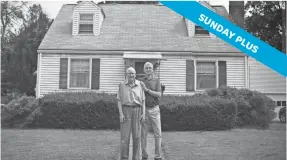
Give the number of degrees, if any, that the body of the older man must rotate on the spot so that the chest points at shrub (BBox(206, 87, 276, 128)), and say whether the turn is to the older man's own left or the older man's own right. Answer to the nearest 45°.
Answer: approximately 135° to the older man's own left

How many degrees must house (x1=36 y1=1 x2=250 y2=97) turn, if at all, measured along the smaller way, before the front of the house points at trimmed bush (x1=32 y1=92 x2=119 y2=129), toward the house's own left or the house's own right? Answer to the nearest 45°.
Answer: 0° — it already faces it

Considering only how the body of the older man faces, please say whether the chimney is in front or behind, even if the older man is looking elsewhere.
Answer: behind

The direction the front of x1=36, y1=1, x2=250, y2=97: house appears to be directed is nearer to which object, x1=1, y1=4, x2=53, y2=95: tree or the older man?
the older man

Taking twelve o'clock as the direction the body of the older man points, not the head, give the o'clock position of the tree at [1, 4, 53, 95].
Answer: The tree is roughly at 5 o'clock from the older man.

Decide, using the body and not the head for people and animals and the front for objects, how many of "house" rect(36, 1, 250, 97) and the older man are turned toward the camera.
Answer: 2

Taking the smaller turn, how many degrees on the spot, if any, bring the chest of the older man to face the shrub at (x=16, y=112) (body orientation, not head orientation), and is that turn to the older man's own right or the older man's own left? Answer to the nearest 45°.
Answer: approximately 135° to the older man's own right

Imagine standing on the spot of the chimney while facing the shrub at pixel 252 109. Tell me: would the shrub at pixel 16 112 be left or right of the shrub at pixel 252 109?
right

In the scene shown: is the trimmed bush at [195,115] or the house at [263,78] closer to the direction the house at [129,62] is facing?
the trimmed bush

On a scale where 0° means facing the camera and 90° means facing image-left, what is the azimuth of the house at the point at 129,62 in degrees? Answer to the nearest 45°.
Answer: approximately 0°

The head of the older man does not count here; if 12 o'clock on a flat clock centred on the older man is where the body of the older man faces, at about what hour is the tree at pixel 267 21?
The tree is roughly at 7 o'clock from the older man.
